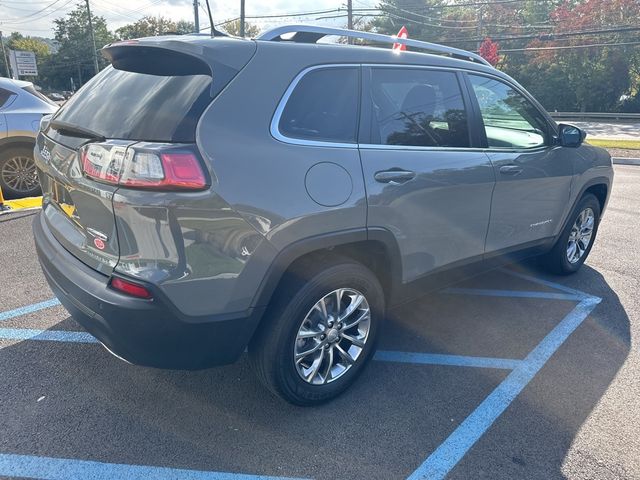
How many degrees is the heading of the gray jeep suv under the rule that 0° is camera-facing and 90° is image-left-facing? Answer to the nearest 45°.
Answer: approximately 225°

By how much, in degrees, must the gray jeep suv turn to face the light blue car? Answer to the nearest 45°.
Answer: approximately 90° to its left

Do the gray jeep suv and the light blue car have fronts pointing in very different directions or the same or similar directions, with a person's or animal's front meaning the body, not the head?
very different directions

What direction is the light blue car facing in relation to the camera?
to the viewer's left

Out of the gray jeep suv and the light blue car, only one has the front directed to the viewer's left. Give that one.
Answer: the light blue car

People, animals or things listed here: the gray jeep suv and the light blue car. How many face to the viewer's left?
1
